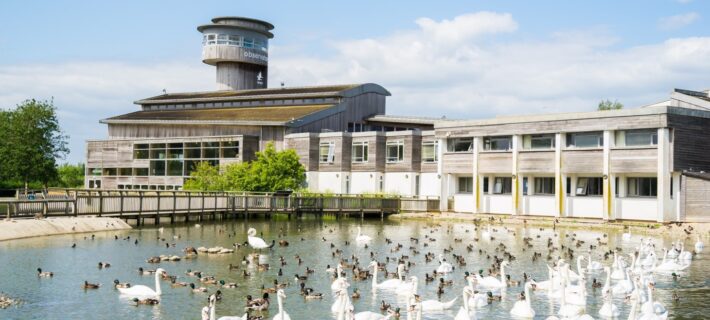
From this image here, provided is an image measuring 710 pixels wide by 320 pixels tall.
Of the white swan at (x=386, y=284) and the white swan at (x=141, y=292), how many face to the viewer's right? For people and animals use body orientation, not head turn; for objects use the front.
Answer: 1

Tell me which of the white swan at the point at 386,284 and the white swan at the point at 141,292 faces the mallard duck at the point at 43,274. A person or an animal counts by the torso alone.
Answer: the white swan at the point at 386,284

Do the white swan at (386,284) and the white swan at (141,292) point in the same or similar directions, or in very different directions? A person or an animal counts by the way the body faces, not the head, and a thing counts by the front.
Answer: very different directions

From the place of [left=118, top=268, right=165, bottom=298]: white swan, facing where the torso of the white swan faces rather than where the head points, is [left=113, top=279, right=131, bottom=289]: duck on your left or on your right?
on your left

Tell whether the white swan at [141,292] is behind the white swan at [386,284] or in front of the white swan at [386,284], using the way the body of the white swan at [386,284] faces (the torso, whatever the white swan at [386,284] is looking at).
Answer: in front

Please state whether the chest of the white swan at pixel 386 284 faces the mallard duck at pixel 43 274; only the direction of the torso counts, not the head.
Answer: yes

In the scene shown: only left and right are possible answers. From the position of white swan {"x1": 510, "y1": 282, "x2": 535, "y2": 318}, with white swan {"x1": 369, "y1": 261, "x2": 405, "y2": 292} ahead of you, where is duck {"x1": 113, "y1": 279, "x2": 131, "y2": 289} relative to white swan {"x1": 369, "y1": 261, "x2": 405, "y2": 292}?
left

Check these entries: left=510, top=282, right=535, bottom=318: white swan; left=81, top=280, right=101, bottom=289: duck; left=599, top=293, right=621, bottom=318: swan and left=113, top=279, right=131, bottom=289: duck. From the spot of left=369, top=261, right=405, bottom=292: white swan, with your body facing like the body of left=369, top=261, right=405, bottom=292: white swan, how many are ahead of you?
2

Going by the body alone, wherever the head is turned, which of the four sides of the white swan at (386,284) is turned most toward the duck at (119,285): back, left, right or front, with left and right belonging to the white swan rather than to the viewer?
front

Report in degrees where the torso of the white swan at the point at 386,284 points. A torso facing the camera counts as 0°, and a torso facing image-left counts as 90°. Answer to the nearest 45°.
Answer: approximately 90°

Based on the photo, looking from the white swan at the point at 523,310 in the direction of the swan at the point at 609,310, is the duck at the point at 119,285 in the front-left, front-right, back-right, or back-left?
back-left

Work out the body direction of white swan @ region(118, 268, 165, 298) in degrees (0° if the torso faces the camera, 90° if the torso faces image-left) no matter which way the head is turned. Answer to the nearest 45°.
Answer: approximately 270°

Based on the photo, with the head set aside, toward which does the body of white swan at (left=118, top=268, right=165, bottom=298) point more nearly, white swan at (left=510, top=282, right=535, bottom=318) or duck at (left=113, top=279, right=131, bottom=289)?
the white swan

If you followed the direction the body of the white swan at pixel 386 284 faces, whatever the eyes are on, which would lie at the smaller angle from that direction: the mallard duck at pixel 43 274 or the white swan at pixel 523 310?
the mallard duck
